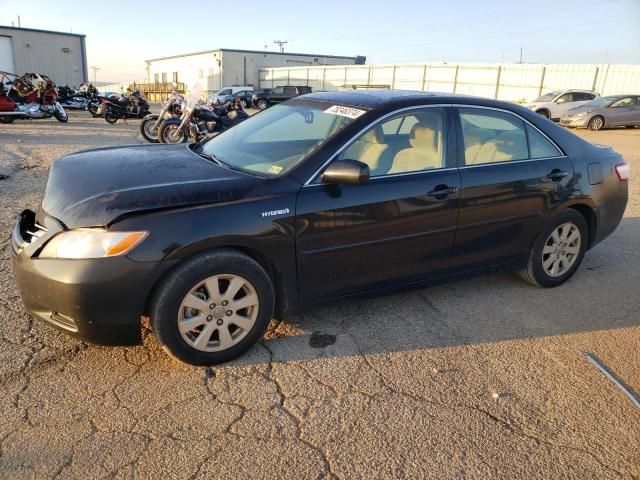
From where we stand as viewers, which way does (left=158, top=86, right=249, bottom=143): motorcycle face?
facing the viewer and to the left of the viewer

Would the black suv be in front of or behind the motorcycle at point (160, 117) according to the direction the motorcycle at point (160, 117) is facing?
behind

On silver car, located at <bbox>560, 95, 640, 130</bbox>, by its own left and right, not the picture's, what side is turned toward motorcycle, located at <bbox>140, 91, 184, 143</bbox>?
front

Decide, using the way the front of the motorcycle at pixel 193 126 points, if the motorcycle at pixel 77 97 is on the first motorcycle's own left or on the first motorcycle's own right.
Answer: on the first motorcycle's own right

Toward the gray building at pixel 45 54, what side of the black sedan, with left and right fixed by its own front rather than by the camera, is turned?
right

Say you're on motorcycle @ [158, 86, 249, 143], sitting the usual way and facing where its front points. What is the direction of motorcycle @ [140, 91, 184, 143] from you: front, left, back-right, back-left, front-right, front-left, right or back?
right

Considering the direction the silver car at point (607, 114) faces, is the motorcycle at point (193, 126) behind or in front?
in front

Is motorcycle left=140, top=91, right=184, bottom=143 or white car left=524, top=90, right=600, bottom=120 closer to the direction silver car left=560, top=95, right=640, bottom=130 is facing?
the motorcycle

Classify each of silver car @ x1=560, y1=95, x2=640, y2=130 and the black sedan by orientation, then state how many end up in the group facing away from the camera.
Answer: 0
